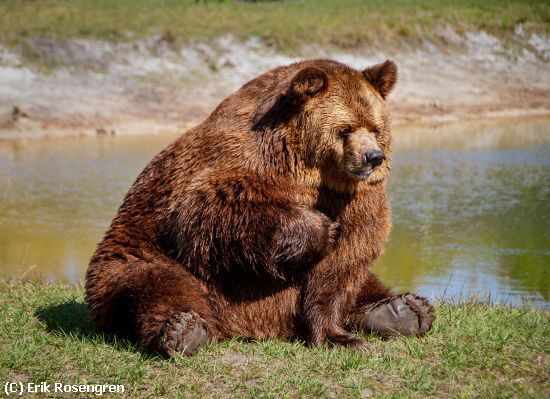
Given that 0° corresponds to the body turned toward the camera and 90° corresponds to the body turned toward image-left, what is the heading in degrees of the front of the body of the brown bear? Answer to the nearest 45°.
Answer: approximately 315°
